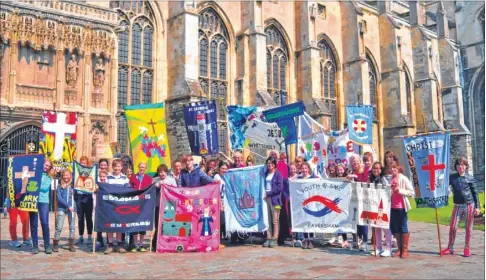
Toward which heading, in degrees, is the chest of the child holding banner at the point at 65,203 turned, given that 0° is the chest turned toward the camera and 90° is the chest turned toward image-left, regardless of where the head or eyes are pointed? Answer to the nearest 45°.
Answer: approximately 0°

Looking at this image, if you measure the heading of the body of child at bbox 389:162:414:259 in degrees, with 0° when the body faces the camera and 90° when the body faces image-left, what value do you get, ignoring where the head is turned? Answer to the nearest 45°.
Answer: approximately 45°

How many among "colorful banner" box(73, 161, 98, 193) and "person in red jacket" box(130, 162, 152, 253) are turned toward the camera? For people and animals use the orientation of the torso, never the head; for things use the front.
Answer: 2

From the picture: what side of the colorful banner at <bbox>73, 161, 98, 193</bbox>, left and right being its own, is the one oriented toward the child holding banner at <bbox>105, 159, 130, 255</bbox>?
left

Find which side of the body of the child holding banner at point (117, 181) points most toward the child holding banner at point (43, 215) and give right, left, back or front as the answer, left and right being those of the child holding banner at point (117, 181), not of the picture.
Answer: right

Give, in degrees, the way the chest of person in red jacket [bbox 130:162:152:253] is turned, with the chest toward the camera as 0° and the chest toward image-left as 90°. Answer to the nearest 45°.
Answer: approximately 0°
